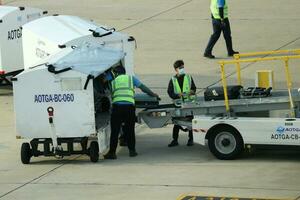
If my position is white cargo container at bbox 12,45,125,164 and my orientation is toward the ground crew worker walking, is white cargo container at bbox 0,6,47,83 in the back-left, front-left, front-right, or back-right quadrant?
front-left

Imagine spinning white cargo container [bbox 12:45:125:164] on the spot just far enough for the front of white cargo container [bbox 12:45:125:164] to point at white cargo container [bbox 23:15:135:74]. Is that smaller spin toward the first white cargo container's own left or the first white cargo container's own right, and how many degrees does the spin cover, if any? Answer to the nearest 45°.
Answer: approximately 180°

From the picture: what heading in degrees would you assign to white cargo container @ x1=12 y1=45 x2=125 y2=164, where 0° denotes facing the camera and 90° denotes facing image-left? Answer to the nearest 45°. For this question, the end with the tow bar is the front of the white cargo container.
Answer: approximately 0°

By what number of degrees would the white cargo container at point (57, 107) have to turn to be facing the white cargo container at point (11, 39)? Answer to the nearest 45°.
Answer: approximately 180°

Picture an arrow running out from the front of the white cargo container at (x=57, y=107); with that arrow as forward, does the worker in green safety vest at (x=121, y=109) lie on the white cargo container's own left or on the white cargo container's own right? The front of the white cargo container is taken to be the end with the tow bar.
on the white cargo container's own left

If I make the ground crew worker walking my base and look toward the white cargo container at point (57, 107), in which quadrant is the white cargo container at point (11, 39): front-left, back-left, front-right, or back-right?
front-right
